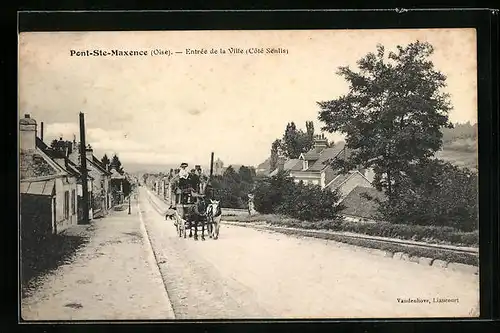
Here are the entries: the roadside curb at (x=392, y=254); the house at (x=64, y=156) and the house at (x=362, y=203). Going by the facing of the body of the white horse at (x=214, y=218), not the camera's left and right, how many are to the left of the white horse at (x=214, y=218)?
2

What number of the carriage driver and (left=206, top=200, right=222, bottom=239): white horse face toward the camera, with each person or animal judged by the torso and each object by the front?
2

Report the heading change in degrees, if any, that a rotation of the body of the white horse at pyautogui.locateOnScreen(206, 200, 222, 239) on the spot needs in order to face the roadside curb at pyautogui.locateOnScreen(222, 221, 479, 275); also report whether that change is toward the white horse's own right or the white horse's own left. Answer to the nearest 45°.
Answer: approximately 90° to the white horse's own left
